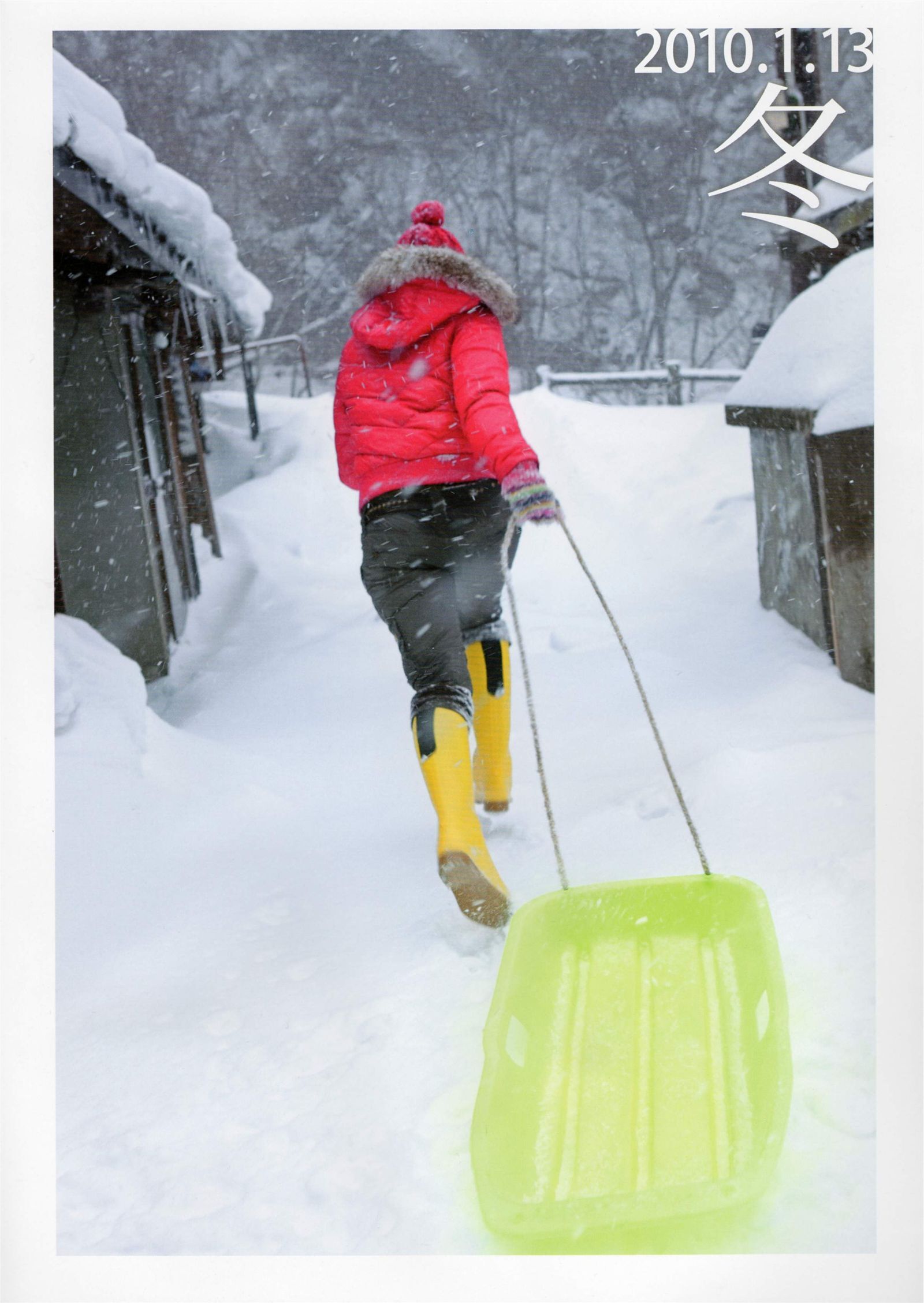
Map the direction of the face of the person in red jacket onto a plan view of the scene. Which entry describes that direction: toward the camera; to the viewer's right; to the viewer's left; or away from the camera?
away from the camera

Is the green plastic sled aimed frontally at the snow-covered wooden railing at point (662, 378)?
yes

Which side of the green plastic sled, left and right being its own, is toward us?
back

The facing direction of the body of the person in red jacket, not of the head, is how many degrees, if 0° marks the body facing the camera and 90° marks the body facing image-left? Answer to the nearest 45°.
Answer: approximately 180°

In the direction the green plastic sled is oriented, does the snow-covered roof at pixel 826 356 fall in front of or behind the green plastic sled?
in front

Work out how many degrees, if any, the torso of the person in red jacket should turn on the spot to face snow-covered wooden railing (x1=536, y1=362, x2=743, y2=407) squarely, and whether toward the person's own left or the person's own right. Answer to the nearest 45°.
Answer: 0° — they already face it
